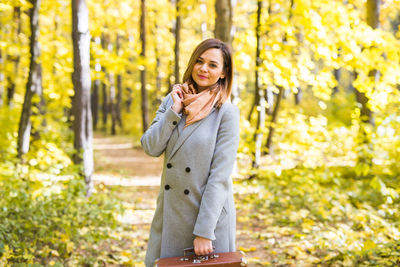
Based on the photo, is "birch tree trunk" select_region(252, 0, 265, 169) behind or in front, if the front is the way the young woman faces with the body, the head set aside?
behind

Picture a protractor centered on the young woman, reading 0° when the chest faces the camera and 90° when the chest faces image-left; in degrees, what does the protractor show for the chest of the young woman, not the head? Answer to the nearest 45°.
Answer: approximately 45°

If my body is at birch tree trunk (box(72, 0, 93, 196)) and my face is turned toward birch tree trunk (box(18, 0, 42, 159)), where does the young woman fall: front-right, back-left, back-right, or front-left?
back-left

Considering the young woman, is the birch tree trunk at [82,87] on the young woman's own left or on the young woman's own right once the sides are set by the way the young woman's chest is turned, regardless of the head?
on the young woman's own right

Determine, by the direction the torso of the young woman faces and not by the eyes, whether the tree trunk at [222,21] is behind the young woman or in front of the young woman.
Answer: behind

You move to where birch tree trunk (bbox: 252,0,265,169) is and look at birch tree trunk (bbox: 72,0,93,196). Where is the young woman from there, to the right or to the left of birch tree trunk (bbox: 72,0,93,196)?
left
